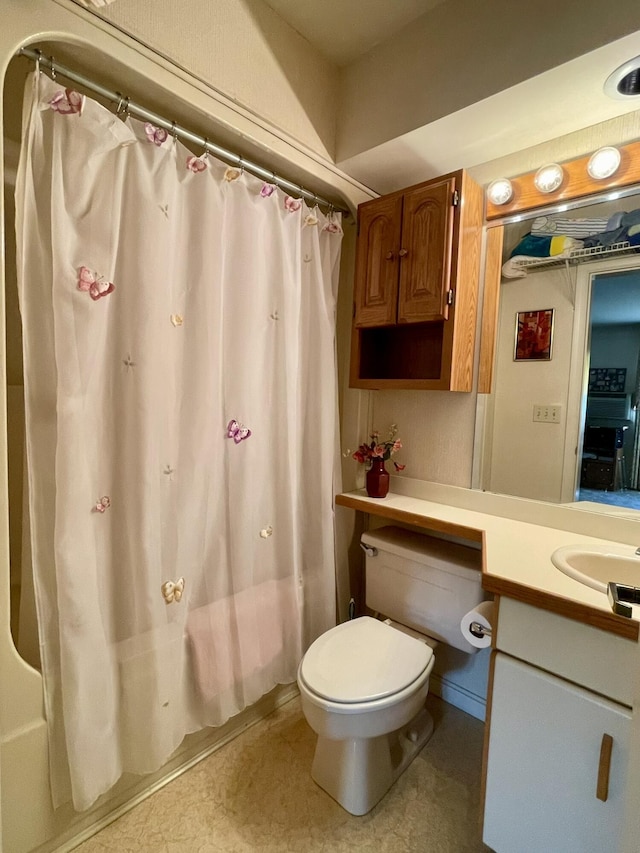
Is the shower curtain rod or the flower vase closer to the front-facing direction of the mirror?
the shower curtain rod

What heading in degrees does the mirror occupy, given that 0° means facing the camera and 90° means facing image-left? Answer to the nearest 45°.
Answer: approximately 45°

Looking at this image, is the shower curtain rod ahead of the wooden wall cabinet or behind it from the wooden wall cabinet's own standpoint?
ahead

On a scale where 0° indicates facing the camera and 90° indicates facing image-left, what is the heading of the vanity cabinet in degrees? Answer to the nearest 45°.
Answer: approximately 45°

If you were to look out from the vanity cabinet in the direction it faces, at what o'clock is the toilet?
The toilet is roughly at 2 o'clock from the vanity cabinet.
